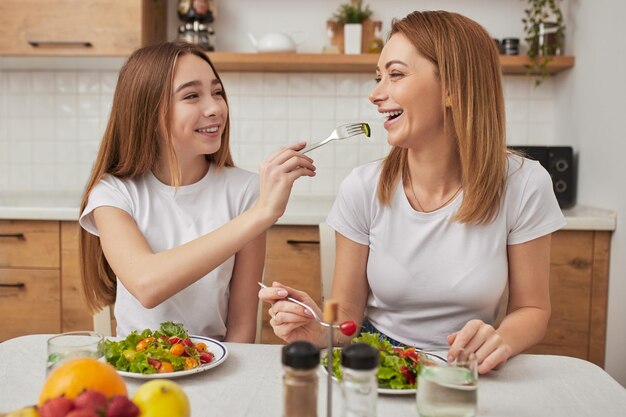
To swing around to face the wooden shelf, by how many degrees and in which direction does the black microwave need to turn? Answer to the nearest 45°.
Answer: approximately 90° to its right

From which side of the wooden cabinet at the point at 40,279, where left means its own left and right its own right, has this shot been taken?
front

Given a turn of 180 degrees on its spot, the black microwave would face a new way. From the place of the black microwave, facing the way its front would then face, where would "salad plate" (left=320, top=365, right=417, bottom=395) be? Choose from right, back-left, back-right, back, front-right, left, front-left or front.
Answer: back

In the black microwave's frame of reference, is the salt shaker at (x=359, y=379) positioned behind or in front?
in front

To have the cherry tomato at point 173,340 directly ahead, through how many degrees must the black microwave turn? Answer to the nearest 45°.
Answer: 0° — it already faces it

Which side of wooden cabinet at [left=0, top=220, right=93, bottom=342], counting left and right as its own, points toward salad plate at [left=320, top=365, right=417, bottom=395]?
front

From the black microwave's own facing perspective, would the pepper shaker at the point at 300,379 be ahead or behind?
ahead

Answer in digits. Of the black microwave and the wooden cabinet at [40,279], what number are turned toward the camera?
2

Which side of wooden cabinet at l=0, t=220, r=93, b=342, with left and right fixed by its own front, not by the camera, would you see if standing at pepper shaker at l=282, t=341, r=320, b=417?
front

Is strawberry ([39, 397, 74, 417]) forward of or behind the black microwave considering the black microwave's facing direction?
forward

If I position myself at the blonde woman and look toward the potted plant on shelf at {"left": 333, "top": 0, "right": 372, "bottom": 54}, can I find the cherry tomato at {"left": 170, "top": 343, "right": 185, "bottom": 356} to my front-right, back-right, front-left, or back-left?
back-left

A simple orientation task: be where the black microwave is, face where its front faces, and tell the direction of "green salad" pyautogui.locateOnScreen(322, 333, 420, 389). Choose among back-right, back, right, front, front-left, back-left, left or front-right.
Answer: front

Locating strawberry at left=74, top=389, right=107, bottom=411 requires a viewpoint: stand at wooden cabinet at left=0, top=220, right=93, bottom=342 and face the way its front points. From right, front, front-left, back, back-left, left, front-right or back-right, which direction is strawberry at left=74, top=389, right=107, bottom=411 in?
front

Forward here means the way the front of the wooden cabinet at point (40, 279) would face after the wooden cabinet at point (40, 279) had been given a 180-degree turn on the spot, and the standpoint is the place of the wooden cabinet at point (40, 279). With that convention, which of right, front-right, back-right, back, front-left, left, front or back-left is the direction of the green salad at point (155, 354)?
back

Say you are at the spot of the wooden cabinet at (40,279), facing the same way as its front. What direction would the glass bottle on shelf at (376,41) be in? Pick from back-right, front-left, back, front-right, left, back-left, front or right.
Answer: left

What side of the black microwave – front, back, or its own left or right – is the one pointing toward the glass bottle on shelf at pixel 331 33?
right
